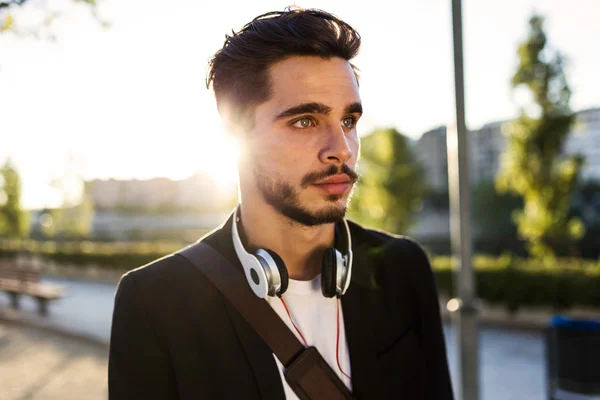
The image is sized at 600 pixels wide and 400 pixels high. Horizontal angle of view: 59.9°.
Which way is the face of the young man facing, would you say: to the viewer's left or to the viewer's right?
to the viewer's right

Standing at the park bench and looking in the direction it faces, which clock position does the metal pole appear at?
The metal pole is roughly at 10 o'clock from the park bench.

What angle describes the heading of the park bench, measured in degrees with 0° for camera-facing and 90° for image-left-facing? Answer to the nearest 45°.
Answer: approximately 315°

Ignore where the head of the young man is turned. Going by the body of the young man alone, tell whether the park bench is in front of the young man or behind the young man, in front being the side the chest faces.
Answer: behind

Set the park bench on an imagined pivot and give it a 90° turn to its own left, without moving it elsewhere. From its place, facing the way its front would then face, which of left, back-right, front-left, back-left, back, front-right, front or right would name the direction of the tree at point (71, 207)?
front-left

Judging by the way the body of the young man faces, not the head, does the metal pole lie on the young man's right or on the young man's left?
on the young man's left

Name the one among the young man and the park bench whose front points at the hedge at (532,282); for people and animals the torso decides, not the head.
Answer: the park bench

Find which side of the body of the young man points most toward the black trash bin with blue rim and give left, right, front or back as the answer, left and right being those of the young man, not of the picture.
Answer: left

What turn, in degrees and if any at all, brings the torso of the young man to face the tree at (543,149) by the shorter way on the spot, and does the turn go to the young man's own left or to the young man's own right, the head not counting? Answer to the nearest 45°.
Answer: approximately 90° to the young man's own left
